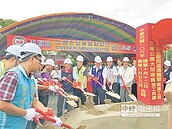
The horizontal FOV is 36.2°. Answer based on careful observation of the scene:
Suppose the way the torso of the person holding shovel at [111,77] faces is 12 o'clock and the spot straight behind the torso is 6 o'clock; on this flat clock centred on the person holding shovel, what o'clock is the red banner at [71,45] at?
The red banner is roughly at 5 o'clock from the person holding shovel.

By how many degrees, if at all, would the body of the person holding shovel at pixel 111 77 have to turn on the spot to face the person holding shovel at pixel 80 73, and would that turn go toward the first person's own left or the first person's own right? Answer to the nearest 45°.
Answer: approximately 45° to the first person's own right

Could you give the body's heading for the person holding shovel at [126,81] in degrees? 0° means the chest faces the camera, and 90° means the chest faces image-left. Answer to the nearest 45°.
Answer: approximately 0°

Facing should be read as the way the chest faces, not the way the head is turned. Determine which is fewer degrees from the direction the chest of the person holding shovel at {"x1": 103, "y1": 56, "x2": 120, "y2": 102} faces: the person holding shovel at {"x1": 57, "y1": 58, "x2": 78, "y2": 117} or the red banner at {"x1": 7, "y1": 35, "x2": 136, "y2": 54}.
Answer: the person holding shovel

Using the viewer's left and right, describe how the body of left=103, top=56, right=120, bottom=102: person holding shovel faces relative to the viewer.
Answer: facing the viewer

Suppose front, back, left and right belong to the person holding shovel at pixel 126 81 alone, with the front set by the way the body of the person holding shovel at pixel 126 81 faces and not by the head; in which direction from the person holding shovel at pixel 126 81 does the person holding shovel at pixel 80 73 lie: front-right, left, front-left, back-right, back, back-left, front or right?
front-right

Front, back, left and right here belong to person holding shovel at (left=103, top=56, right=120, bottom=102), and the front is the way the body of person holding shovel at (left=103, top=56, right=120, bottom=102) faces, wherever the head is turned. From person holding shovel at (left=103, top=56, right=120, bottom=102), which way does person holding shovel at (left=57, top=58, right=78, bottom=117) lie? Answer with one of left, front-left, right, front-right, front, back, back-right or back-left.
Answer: front-right

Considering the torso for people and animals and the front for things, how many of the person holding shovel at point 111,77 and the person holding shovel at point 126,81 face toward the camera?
2

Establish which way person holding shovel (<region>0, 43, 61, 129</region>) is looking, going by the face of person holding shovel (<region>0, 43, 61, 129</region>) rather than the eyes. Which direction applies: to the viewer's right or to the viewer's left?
to the viewer's right

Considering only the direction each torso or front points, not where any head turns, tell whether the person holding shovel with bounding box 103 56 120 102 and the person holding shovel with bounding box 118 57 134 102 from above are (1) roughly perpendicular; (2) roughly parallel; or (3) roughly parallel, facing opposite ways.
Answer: roughly parallel

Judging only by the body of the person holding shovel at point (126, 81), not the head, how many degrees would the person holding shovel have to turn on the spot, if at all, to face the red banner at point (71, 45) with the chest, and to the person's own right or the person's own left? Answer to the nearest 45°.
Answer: approximately 135° to the person's own right
